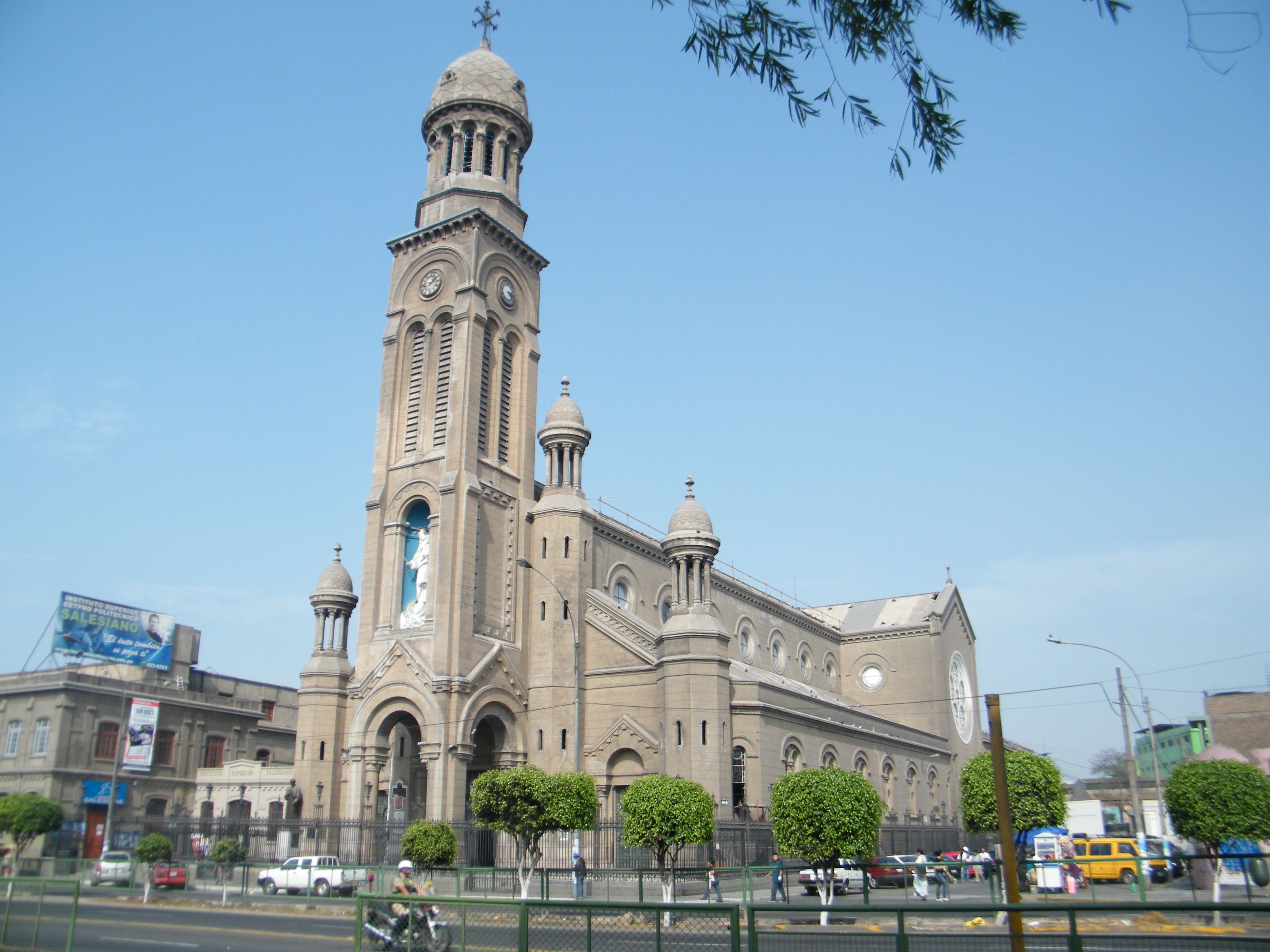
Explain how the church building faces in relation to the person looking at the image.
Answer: facing the viewer and to the left of the viewer

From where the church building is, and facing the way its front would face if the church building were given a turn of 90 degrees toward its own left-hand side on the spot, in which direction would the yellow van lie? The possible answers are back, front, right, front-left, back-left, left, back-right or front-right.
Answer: front-left

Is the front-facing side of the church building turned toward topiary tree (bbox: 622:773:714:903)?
no

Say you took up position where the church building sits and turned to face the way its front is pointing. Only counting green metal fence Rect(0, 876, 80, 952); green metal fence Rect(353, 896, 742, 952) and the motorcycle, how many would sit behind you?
0

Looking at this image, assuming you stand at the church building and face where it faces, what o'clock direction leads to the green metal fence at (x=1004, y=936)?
The green metal fence is roughly at 10 o'clock from the church building.

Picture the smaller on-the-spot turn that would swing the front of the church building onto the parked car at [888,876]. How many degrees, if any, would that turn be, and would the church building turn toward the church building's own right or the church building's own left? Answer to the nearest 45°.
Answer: approximately 135° to the church building's own left

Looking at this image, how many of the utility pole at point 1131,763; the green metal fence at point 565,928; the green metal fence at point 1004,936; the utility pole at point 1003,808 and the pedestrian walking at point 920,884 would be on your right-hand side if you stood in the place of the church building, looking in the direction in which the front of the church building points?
0

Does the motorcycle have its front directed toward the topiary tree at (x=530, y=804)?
no

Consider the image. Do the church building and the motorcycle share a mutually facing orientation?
no

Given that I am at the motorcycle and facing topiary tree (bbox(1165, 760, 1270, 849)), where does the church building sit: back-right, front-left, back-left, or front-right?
front-left
